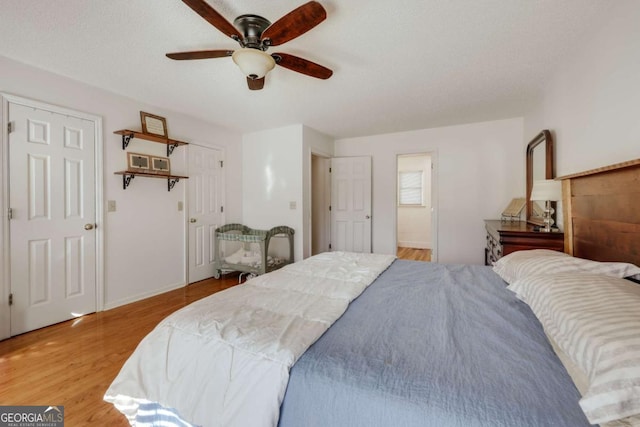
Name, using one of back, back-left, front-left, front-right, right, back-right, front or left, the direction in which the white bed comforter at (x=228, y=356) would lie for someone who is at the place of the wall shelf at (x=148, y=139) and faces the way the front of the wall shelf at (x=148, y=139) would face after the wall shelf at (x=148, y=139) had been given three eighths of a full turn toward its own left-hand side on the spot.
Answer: back

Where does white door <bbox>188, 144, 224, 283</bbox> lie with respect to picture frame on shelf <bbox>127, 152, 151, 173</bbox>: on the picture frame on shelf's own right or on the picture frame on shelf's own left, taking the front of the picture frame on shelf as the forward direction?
on the picture frame on shelf's own left

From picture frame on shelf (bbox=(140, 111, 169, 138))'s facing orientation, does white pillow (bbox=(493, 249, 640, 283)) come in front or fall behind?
in front

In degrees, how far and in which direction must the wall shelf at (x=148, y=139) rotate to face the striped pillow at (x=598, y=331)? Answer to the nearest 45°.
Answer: approximately 45° to its right

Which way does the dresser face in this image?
to the viewer's left

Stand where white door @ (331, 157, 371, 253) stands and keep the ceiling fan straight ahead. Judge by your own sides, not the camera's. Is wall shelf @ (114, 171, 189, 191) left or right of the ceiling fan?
right

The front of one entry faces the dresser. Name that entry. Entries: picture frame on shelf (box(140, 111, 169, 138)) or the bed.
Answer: the picture frame on shelf

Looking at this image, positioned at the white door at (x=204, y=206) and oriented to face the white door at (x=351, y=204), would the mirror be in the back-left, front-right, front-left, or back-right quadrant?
front-right

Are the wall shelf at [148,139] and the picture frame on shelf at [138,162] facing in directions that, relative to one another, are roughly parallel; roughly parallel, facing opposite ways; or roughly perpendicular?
roughly parallel

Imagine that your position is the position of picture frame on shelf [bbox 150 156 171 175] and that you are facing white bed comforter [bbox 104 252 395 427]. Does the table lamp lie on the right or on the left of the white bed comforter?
left

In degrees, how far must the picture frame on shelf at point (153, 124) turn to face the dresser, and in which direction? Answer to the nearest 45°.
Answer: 0° — it already faces it

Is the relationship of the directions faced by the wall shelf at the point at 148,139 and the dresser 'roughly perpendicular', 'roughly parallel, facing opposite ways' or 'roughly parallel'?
roughly parallel, facing opposite ways

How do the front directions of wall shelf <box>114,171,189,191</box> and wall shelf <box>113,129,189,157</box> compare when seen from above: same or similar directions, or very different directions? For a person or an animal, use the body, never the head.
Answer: same or similar directions

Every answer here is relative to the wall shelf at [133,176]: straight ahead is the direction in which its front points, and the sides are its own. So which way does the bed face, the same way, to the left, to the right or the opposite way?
the opposite way

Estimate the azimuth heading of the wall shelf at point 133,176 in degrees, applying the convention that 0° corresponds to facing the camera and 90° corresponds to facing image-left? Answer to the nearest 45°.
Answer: approximately 315°
